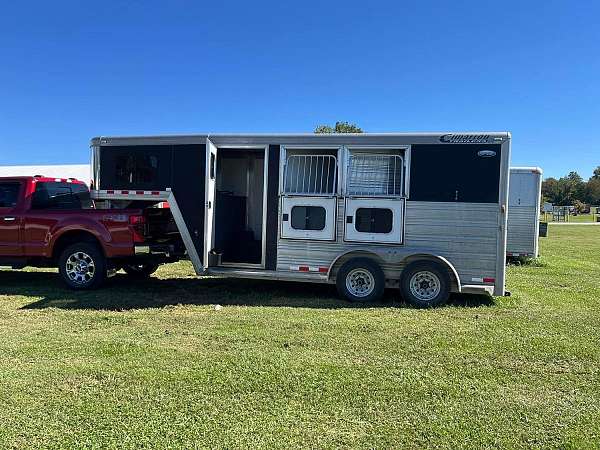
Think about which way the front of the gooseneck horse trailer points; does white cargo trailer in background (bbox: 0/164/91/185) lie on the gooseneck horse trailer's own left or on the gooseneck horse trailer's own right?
on the gooseneck horse trailer's own right

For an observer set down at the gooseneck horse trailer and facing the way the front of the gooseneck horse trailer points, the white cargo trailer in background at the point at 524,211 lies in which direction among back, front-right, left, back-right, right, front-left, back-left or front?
back-right

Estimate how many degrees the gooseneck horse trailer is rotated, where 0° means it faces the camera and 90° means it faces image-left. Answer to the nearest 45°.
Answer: approximately 90°

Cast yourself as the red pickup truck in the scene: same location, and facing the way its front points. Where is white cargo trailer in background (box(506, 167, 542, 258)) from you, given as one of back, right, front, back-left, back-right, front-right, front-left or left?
back-right

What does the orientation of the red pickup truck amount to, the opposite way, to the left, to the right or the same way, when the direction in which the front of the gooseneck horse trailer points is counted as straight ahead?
the same way

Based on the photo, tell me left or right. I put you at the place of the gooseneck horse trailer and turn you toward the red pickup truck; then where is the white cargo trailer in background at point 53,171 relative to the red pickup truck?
right

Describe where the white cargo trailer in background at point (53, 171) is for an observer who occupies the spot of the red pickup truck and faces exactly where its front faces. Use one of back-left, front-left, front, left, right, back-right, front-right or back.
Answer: front-right

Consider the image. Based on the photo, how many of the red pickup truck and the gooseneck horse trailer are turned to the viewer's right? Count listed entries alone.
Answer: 0

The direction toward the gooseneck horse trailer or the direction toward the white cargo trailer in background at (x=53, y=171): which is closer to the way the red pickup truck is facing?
the white cargo trailer in background

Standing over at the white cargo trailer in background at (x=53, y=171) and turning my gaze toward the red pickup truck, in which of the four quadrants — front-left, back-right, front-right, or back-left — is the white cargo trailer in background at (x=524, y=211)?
front-left

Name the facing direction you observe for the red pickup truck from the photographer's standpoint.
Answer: facing away from the viewer and to the left of the viewer
